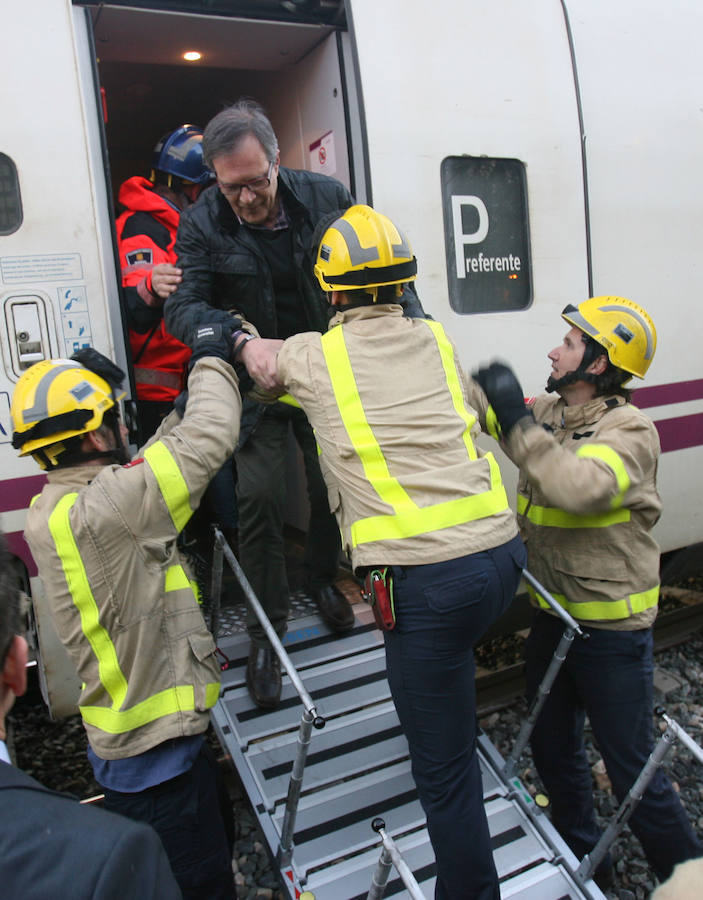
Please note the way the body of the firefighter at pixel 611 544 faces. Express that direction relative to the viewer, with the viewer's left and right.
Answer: facing to the left of the viewer

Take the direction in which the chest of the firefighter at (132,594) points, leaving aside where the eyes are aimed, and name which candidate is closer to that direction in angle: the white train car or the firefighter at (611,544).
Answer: the white train car

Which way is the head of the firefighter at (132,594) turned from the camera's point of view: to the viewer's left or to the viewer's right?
to the viewer's right

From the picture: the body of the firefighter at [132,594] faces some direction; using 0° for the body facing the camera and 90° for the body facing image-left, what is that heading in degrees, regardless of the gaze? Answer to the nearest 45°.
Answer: approximately 225°

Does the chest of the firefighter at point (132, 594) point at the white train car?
yes

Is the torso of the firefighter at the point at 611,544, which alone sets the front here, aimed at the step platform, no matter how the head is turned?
yes

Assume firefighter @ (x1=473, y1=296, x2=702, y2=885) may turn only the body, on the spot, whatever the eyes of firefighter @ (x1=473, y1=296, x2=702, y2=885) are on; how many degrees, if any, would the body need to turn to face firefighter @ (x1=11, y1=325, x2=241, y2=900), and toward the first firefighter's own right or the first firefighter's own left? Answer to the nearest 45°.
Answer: approximately 45° to the first firefighter's own left

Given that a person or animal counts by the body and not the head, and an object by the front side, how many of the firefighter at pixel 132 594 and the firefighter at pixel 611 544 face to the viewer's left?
1

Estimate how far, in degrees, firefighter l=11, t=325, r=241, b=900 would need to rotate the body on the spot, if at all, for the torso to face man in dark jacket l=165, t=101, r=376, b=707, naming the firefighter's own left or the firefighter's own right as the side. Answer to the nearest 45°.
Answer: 0° — they already face them

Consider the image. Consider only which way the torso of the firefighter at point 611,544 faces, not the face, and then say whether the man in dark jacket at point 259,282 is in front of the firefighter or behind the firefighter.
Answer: in front

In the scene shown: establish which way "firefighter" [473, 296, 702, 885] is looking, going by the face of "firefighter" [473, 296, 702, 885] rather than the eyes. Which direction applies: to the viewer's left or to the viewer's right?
to the viewer's left
